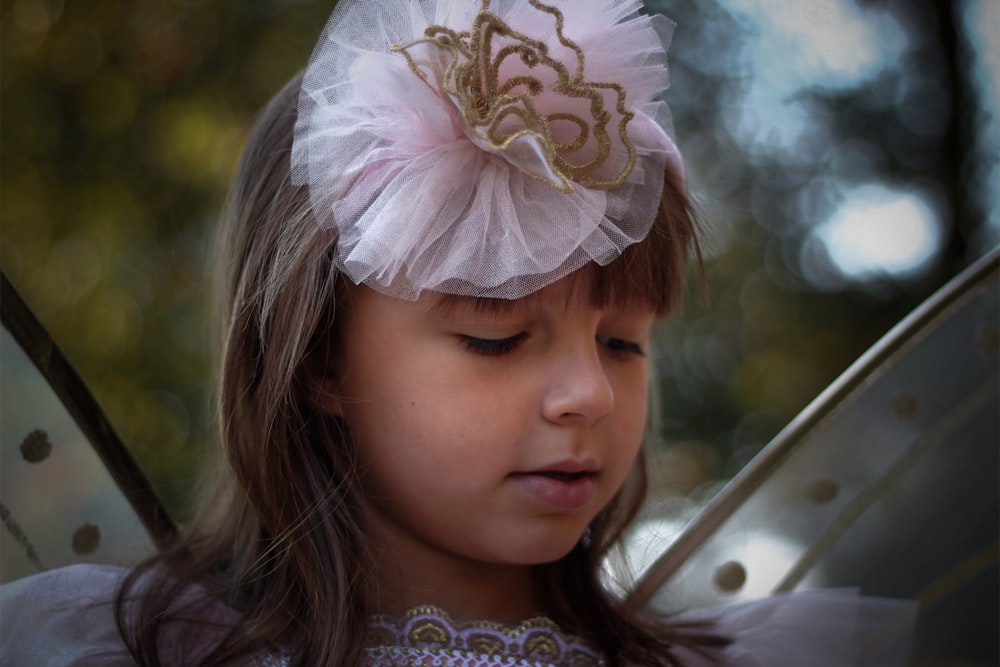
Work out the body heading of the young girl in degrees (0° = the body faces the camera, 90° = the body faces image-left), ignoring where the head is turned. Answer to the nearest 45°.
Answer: approximately 315°

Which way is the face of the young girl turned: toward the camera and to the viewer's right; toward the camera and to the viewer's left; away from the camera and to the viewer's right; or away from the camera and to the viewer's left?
toward the camera and to the viewer's right
